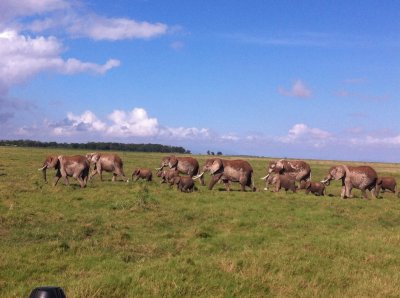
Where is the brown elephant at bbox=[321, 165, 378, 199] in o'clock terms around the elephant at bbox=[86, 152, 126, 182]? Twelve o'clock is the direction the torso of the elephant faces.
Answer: The brown elephant is roughly at 7 o'clock from the elephant.

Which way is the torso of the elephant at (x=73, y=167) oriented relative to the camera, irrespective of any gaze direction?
to the viewer's left

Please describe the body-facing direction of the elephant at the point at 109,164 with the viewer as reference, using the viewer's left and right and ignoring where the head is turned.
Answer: facing to the left of the viewer

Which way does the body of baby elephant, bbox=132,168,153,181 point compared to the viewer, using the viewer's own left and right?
facing to the left of the viewer

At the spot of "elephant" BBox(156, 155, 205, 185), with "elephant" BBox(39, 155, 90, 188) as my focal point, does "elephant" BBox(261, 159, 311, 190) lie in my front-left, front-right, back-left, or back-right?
back-left

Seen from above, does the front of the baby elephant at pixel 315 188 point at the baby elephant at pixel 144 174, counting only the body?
yes

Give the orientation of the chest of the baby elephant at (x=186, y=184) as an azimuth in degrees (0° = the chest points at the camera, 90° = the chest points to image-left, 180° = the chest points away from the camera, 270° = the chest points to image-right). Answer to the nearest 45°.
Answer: approximately 90°

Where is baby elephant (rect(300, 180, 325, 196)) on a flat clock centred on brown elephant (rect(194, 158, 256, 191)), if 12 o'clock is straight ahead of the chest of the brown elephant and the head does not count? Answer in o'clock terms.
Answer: The baby elephant is roughly at 6 o'clock from the brown elephant.

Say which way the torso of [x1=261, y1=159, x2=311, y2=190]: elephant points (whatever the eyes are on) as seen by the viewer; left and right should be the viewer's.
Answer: facing to the left of the viewer

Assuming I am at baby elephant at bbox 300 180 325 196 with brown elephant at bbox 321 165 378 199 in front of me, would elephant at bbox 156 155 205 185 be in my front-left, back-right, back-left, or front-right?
back-left

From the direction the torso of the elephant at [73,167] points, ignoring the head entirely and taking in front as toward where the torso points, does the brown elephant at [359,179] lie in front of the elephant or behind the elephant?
behind

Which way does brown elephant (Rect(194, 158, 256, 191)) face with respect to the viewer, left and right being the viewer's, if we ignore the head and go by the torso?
facing to the left of the viewer

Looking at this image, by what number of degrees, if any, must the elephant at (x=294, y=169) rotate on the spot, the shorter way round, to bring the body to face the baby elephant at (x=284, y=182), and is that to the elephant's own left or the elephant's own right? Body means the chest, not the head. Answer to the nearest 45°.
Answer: approximately 90° to the elephant's own left

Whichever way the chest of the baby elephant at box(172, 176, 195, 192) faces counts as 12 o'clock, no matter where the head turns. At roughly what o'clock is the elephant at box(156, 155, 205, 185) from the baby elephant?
The elephant is roughly at 3 o'clock from the baby elephant.
